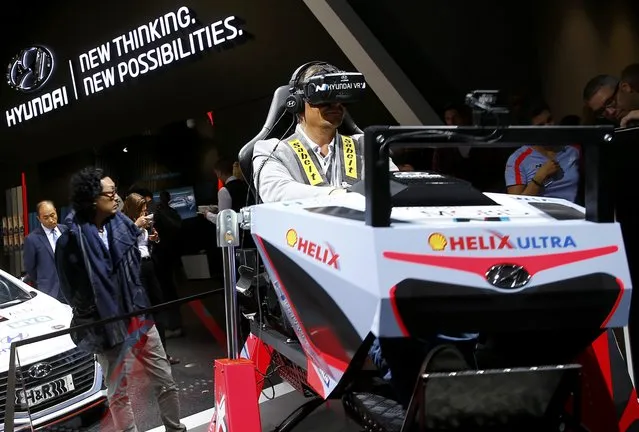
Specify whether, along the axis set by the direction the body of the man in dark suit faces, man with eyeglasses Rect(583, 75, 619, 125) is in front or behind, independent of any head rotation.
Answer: in front

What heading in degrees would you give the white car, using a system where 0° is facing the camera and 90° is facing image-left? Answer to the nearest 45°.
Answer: approximately 315°

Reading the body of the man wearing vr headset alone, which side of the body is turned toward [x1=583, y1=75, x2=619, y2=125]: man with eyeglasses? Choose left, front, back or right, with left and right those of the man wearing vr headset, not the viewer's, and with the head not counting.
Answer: left

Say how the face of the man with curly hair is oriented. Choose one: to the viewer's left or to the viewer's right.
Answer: to the viewer's right

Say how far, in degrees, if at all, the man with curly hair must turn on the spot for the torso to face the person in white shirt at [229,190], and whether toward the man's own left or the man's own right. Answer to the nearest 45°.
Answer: approximately 90° to the man's own left
